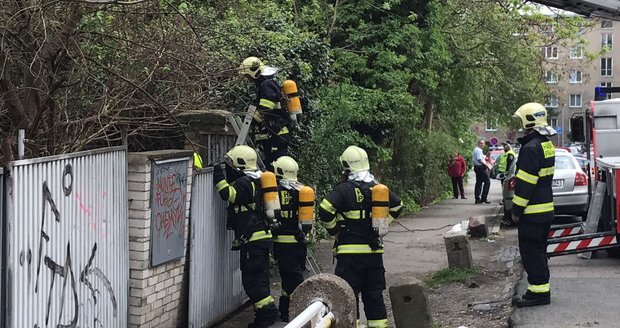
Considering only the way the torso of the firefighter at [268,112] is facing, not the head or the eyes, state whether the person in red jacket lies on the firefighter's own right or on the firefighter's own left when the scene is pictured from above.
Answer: on the firefighter's own right

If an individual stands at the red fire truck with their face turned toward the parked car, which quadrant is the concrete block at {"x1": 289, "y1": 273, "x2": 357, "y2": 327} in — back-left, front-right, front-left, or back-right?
back-left

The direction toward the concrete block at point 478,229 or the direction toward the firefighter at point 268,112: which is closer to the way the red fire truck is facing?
the concrete block

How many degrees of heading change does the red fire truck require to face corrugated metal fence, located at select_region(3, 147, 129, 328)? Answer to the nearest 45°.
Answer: approximately 135° to its left

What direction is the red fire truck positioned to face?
away from the camera

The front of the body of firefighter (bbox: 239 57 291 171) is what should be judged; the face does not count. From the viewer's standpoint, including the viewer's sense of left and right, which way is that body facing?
facing to the left of the viewer

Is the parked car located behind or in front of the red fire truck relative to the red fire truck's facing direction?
in front
